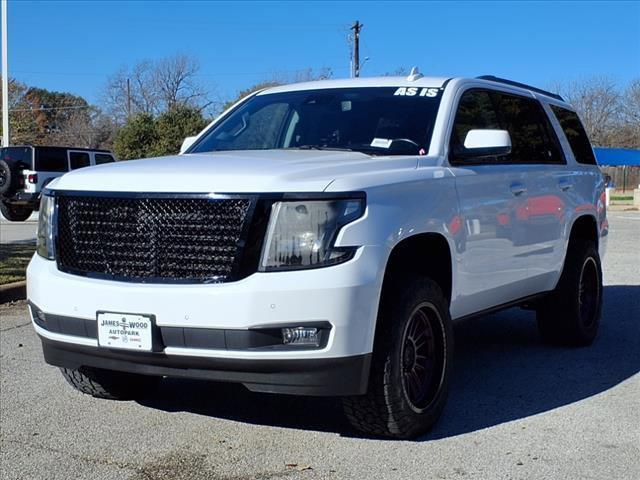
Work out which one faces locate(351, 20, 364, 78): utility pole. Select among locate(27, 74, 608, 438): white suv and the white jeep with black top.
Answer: the white jeep with black top

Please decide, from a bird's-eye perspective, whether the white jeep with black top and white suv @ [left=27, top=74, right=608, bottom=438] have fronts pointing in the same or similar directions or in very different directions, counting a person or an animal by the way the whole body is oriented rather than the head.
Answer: very different directions

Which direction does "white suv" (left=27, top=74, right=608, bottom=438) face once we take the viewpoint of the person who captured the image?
facing the viewer and to the left of the viewer

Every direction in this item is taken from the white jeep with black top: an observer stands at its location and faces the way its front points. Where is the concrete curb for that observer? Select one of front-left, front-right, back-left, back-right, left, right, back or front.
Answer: back-right

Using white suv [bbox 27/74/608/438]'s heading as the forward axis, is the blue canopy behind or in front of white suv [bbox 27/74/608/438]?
behind

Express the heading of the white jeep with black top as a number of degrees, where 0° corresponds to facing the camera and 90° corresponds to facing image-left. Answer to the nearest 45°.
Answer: approximately 225°

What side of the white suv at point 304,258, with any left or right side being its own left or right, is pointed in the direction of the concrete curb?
right

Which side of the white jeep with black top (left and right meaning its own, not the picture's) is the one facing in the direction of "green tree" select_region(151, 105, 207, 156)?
front

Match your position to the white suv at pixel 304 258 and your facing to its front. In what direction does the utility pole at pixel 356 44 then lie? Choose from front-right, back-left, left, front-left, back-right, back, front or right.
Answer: back-right

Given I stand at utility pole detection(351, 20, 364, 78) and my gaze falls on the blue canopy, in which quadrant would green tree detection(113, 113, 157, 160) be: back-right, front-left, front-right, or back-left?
back-right

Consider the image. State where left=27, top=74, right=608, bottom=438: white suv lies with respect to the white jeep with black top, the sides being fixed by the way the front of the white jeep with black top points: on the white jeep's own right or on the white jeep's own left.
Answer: on the white jeep's own right

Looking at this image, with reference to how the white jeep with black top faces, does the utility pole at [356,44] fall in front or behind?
in front

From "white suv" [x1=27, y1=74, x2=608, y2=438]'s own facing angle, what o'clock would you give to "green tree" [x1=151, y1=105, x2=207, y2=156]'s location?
The green tree is roughly at 4 o'clock from the white suv.

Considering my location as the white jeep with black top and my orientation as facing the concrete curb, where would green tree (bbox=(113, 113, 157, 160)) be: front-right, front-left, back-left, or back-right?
back-left

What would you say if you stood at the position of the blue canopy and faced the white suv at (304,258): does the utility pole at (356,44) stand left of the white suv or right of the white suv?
right
